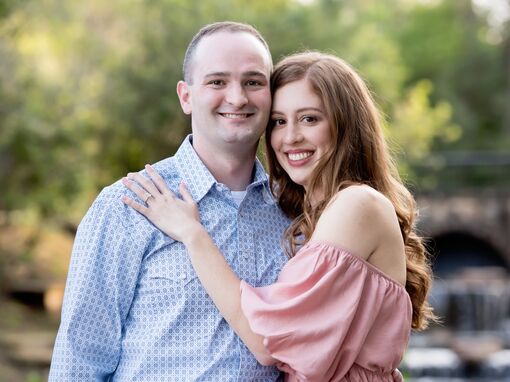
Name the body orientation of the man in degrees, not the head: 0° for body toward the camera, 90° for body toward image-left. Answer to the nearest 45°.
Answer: approximately 315°

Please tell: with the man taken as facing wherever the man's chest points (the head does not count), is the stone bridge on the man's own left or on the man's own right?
on the man's own left

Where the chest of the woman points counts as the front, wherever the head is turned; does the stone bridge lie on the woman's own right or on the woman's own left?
on the woman's own right

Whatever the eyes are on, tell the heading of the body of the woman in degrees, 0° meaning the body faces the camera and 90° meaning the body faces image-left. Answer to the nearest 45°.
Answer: approximately 90°
